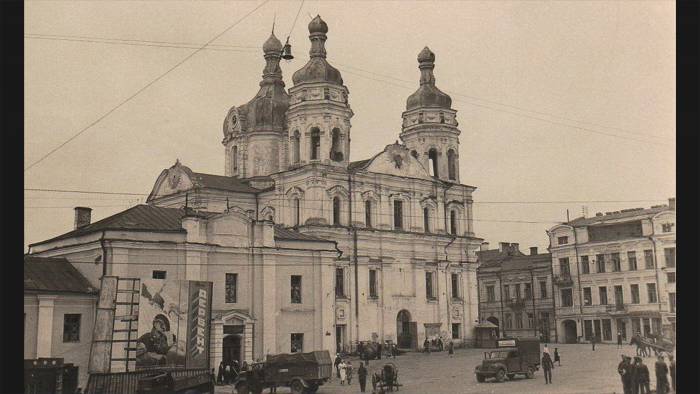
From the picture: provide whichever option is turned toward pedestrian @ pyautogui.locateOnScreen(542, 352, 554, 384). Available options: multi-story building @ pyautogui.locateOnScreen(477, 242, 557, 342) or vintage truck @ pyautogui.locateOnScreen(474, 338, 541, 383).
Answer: the multi-story building

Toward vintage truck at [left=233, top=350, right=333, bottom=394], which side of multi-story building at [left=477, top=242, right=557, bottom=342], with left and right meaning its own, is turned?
front

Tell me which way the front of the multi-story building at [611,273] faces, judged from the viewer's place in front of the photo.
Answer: facing the viewer and to the left of the viewer

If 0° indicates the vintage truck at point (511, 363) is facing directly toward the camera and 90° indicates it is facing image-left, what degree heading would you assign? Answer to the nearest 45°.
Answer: approximately 45°

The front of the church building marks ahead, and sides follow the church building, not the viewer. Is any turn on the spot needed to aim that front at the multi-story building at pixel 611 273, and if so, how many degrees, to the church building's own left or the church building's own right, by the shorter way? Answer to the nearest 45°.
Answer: approximately 45° to the church building's own left

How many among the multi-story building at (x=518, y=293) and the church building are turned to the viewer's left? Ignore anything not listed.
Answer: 0

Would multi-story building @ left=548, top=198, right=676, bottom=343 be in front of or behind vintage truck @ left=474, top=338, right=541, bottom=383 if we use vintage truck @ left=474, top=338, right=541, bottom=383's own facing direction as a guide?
behind

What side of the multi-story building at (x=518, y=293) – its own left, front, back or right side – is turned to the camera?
front

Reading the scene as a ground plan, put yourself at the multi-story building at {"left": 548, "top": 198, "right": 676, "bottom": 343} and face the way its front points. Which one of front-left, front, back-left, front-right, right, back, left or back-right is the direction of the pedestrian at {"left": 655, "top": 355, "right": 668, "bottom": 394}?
front-left

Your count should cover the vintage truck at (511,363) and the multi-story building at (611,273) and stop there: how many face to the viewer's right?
0

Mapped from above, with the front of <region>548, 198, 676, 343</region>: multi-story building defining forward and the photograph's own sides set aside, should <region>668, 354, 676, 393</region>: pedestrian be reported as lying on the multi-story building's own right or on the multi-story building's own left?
on the multi-story building's own left
